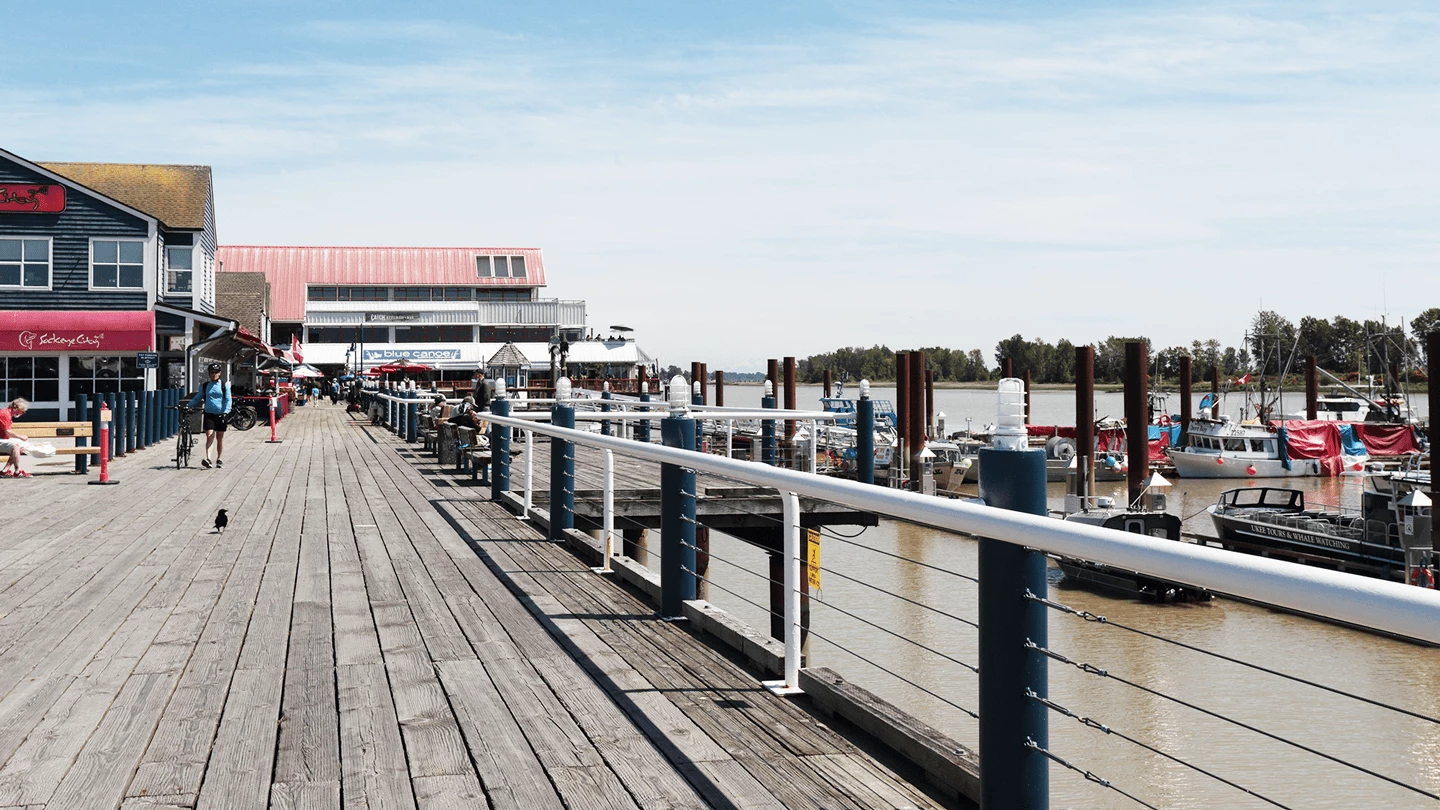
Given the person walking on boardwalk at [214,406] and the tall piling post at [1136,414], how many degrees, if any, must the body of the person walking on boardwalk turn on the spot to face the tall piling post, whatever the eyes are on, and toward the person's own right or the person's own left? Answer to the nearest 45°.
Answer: approximately 90° to the person's own left

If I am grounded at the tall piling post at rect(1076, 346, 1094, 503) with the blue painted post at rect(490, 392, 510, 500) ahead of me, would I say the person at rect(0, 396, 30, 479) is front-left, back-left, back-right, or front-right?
front-right

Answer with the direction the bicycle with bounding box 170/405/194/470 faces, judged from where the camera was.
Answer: facing the viewer

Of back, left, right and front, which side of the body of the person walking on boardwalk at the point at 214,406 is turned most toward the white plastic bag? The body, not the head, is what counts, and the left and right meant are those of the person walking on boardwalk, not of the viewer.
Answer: right

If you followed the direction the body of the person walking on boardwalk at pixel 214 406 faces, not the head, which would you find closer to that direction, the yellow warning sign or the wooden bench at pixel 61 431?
the yellow warning sign

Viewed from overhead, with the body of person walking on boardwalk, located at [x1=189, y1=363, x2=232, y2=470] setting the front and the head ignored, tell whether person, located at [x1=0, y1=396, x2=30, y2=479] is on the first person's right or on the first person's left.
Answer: on the first person's right

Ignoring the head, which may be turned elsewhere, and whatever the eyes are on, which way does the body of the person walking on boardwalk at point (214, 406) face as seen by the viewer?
toward the camera

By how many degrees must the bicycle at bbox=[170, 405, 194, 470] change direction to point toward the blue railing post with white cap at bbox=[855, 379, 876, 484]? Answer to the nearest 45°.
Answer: approximately 45° to its left

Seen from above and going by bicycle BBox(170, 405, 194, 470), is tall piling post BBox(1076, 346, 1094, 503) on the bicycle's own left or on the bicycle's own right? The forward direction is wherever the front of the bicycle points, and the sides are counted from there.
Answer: on the bicycle's own left

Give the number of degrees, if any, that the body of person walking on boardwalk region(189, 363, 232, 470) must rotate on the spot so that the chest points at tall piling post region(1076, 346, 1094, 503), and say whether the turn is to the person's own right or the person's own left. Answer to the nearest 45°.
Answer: approximately 90° to the person's own left

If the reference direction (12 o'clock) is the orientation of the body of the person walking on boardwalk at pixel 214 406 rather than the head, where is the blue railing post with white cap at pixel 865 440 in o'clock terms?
The blue railing post with white cap is roughly at 10 o'clock from the person walking on boardwalk.
